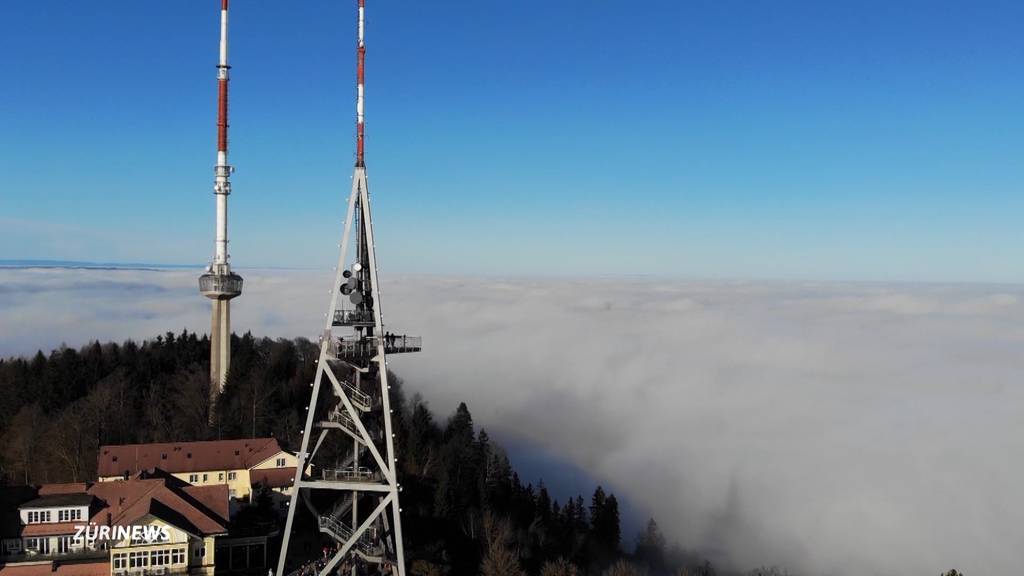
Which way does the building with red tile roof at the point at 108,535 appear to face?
toward the camera
